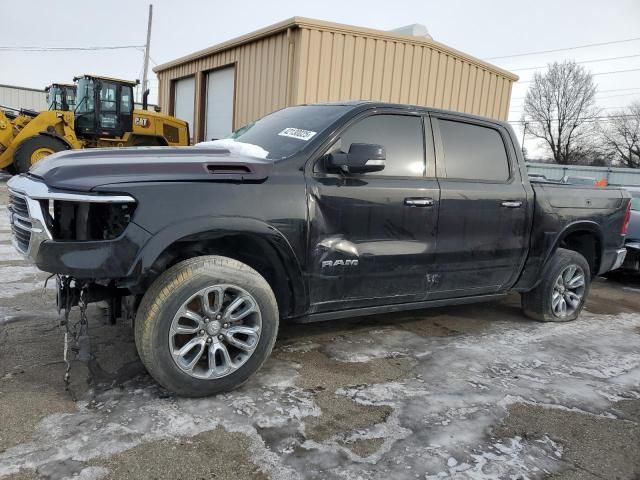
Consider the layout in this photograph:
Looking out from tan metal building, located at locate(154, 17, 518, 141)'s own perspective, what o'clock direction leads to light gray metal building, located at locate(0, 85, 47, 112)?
light gray metal building, located at locate(0, 85, 47, 112) is roughly at 3 o'clock from tan metal building, located at locate(154, 17, 518, 141).

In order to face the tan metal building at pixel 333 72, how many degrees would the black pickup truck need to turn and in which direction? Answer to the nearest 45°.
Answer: approximately 135° to its right

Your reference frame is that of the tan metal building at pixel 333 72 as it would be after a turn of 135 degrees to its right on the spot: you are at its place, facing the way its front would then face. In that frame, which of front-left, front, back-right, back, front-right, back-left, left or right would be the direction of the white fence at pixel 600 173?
front-right

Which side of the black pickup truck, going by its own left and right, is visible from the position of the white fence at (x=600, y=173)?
back

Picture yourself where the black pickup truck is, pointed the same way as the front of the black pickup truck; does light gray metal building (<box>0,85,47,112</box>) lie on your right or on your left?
on your right

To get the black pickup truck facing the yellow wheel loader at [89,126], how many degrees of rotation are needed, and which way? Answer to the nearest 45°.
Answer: approximately 90° to its right

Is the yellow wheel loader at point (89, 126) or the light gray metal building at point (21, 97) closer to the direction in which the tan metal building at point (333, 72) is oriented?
the yellow wheel loader
